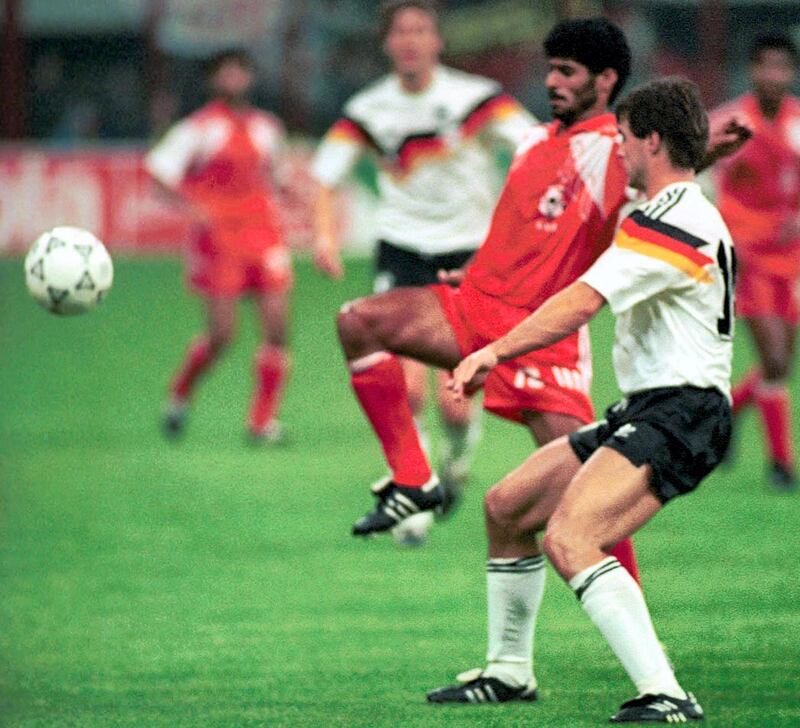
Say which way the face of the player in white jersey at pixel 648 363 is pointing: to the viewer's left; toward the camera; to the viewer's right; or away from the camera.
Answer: to the viewer's left

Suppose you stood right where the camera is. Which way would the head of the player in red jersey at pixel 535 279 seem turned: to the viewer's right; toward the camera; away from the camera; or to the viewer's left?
to the viewer's left

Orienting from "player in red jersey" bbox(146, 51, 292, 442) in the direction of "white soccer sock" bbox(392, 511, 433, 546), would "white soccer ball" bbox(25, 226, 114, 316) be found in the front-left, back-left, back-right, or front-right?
front-right

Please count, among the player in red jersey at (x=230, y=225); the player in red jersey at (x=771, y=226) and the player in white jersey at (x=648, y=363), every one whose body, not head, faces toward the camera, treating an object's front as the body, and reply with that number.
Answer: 2

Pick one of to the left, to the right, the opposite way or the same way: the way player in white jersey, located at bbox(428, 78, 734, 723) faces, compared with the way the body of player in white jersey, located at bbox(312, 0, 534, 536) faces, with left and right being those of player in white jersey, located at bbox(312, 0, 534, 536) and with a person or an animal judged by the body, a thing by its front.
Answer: to the right

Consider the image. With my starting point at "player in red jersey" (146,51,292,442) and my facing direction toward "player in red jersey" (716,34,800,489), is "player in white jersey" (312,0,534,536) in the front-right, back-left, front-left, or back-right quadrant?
front-right

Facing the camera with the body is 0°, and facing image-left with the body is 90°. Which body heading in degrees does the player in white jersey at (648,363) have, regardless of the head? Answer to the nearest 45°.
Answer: approximately 90°

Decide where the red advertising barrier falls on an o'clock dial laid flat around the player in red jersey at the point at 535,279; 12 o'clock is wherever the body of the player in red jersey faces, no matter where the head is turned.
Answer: The red advertising barrier is roughly at 4 o'clock from the player in red jersey.

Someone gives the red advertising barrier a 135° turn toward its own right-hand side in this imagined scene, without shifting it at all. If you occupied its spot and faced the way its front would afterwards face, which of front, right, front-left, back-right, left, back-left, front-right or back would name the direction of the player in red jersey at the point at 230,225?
back-left

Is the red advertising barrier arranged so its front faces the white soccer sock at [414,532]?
yes

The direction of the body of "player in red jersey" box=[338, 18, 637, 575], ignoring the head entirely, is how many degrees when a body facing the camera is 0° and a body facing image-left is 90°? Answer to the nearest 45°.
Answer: approximately 45°

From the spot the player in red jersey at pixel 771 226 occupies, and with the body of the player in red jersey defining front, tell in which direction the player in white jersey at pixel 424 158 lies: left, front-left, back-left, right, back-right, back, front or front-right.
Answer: front-right

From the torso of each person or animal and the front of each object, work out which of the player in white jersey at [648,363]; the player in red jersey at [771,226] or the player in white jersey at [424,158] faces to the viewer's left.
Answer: the player in white jersey at [648,363]

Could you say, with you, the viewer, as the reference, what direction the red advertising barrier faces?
facing the viewer

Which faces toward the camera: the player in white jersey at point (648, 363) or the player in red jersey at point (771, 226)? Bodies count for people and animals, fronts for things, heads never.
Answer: the player in red jersey

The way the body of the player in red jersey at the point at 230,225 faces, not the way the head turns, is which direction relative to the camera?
toward the camera
